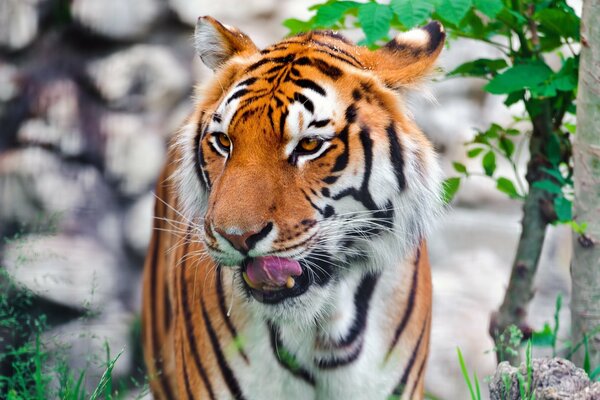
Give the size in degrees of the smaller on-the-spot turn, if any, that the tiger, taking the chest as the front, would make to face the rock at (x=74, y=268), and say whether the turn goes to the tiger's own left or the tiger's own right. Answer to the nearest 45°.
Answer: approximately 135° to the tiger's own right

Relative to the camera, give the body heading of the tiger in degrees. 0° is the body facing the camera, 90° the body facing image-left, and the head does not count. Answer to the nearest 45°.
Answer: approximately 0°

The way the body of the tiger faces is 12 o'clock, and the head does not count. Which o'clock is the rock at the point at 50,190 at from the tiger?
The rock is roughly at 5 o'clock from the tiger.

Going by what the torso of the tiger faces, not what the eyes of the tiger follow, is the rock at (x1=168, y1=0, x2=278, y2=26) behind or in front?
behind

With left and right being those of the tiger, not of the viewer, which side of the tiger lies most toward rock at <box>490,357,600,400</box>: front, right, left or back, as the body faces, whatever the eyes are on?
left

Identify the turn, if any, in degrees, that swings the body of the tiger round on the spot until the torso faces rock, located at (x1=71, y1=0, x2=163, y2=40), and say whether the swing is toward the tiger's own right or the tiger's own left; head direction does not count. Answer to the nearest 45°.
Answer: approximately 135° to the tiger's own right

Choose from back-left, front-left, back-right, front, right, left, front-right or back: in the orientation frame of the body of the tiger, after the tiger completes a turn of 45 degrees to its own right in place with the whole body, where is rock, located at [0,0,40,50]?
right

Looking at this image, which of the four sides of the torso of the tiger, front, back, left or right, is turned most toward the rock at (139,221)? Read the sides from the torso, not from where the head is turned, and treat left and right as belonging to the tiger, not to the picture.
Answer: back

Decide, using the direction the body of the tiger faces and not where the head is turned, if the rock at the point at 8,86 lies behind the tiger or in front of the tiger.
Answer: behind
